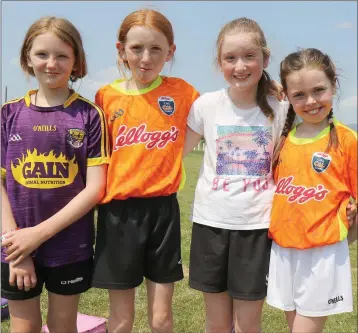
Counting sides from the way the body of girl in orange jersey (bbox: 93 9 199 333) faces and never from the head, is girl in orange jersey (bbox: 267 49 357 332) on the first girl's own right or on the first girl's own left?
on the first girl's own left

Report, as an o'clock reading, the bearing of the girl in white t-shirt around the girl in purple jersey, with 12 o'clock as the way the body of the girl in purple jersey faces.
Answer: The girl in white t-shirt is roughly at 9 o'clock from the girl in purple jersey.

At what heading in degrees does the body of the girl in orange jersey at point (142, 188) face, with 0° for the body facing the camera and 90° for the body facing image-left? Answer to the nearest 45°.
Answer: approximately 0°

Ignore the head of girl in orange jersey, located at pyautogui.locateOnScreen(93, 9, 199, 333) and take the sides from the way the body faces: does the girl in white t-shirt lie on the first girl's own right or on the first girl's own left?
on the first girl's own left

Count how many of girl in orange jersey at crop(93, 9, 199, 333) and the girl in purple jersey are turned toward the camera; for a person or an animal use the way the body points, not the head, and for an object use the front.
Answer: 2
